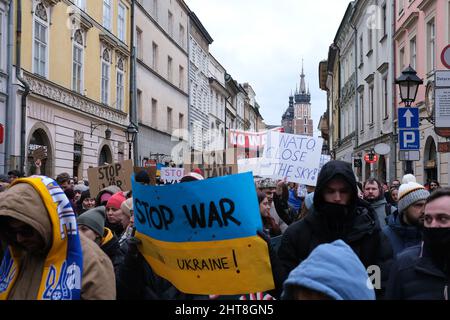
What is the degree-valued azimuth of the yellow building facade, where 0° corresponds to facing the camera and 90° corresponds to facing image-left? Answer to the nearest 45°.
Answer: approximately 315°

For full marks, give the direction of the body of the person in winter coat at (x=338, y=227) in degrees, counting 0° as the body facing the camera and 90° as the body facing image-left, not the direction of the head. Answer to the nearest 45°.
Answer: approximately 0°

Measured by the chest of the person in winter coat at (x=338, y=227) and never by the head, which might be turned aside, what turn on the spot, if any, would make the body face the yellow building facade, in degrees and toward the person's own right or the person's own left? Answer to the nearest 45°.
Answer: approximately 135° to the person's own right
